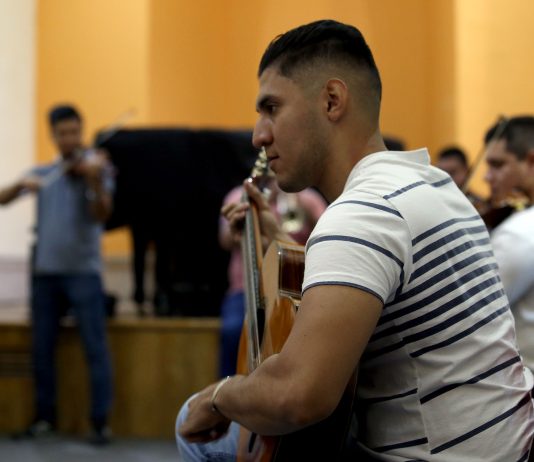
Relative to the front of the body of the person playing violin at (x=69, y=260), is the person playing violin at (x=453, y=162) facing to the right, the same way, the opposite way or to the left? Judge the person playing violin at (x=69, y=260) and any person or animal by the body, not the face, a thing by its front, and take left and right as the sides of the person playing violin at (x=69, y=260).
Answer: to the right

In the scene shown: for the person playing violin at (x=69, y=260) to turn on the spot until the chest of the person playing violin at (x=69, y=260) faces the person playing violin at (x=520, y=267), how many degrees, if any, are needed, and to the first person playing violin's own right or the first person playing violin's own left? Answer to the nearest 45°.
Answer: approximately 45° to the first person playing violin's own left

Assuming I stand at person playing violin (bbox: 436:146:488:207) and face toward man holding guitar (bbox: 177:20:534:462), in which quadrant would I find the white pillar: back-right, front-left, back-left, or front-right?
back-right

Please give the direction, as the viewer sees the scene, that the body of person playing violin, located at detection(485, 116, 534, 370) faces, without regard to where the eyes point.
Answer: to the viewer's left

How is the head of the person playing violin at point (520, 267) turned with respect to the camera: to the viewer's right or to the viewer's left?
to the viewer's left

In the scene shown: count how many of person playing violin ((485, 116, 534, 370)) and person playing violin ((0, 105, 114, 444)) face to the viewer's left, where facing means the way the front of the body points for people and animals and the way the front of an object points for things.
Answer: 1

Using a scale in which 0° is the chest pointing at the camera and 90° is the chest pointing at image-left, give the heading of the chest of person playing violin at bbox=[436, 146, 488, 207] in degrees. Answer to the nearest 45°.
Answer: approximately 45°

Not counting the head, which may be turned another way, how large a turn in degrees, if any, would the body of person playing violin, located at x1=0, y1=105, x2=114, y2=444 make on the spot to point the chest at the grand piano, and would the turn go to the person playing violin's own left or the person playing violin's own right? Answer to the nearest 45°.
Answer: approximately 135° to the person playing violin's own left

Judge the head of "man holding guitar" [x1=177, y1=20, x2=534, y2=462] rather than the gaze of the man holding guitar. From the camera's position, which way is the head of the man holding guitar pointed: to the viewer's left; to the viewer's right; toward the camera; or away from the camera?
to the viewer's left
